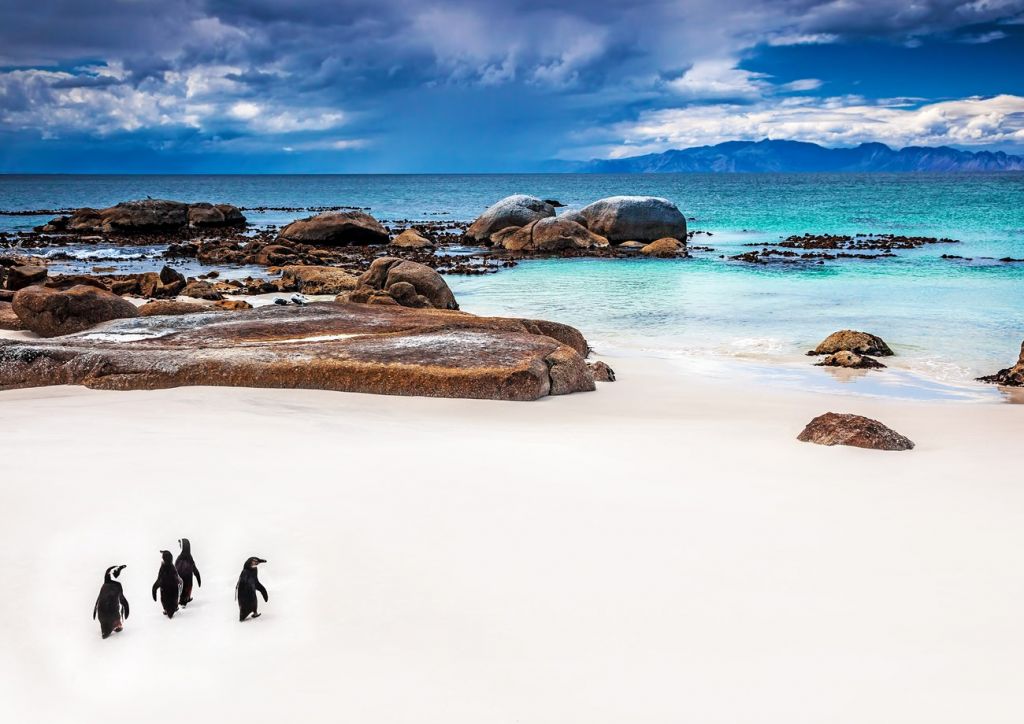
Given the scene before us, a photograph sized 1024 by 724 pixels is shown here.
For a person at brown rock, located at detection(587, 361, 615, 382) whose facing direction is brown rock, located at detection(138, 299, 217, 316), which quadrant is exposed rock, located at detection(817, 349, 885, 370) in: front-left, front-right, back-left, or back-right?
back-right

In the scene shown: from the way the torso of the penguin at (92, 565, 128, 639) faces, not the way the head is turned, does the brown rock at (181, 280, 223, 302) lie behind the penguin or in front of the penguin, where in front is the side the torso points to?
in front

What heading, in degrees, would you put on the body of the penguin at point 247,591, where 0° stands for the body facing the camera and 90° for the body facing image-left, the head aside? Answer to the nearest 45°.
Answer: approximately 225°

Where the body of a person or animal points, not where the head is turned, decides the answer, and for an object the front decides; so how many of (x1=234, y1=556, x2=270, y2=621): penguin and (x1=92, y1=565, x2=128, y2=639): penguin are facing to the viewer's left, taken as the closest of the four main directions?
0

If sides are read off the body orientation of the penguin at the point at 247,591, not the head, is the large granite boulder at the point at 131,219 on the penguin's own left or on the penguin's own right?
on the penguin's own left

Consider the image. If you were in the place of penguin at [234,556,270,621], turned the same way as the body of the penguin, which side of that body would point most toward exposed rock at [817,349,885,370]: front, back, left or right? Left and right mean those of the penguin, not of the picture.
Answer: front

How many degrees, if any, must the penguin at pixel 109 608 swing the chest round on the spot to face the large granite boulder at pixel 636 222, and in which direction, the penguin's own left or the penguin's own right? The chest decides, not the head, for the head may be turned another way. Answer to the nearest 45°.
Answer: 0° — it already faces it

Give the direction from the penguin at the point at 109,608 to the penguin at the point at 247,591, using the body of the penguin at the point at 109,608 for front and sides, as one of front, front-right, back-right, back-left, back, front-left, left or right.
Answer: front-right

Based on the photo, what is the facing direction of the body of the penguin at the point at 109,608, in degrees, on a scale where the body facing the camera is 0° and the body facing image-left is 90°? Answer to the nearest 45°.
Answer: approximately 225°

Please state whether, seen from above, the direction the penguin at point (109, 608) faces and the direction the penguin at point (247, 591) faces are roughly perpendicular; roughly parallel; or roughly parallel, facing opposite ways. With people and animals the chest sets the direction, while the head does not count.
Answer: roughly parallel

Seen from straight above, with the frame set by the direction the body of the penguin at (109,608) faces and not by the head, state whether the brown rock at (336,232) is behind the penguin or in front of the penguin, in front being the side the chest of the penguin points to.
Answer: in front

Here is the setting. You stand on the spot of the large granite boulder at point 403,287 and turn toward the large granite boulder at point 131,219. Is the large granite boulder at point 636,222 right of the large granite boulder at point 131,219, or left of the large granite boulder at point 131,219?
right
